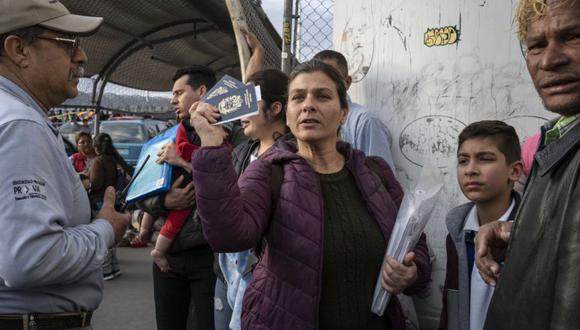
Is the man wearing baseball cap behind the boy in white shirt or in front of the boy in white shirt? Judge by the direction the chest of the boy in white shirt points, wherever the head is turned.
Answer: in front

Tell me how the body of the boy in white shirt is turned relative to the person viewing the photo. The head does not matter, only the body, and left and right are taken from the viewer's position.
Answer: facing the viewer and to the left of the viewer

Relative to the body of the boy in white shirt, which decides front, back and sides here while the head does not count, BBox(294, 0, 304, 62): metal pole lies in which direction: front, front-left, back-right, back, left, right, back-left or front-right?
right

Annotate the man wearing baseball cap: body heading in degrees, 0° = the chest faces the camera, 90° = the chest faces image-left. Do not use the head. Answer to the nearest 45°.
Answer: approximately 270°

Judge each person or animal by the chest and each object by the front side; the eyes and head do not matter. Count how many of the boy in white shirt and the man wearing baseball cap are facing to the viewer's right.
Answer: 1

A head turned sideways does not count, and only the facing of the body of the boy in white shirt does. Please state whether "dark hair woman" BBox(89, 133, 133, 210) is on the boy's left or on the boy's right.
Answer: on the boy's right

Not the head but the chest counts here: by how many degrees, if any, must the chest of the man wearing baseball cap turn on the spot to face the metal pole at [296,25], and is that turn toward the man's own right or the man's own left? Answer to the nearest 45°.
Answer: approximately 45° to the man's own left

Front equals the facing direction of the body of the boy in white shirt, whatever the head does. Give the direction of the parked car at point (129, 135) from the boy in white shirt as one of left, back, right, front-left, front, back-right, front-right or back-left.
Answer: right

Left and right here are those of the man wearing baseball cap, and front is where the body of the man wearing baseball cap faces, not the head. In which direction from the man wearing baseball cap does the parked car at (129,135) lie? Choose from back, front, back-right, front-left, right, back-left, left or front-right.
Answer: left

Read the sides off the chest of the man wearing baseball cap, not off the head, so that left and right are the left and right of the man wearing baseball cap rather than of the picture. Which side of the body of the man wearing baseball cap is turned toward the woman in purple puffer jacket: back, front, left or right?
front
